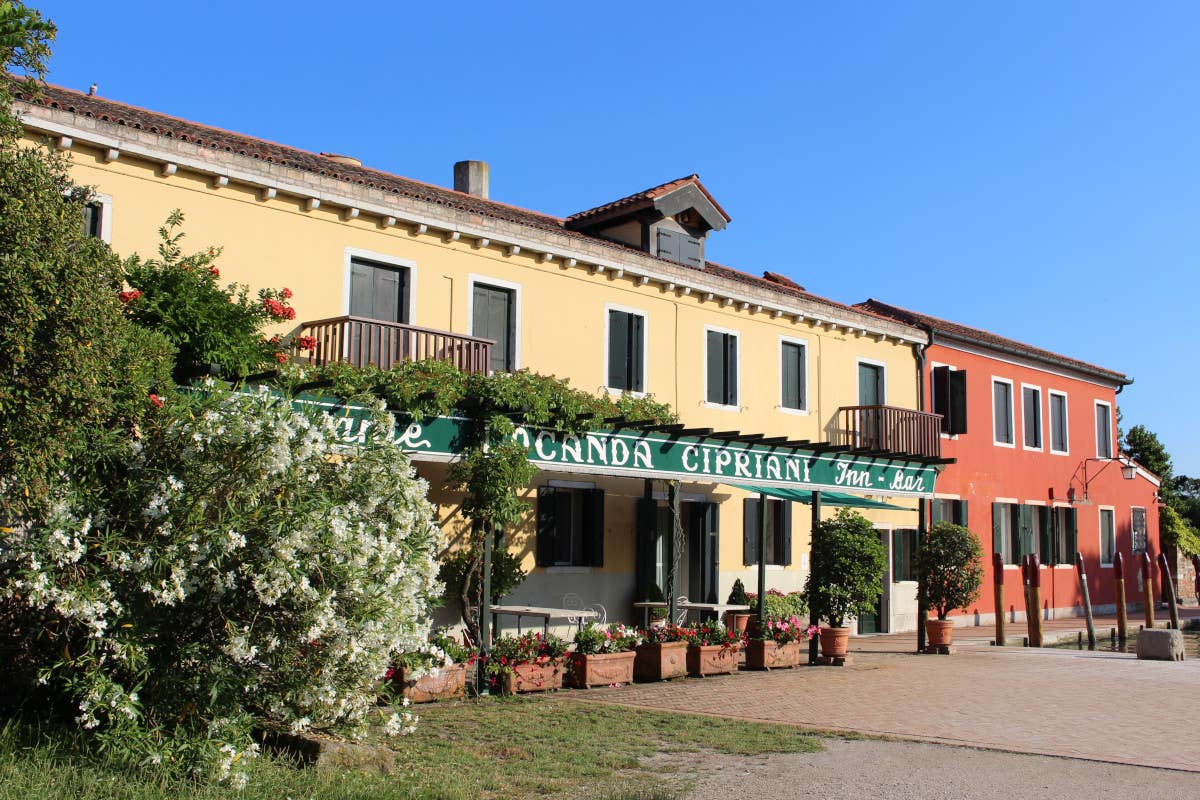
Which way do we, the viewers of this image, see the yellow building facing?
facing the viewer and to the right of the viewer

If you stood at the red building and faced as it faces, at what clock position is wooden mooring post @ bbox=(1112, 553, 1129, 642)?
The wooden mooring post is roughly at 1 o'clock from the red building.

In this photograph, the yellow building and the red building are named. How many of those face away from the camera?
0

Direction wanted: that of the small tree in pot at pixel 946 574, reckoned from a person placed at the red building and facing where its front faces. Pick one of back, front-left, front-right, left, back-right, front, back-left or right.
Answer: front-right

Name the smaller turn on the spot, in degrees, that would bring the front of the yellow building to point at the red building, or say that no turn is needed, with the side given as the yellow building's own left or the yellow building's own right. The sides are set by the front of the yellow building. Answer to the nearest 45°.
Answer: approximately 90° to the yellow building's own left

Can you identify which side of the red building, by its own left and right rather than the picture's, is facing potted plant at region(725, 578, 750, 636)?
right

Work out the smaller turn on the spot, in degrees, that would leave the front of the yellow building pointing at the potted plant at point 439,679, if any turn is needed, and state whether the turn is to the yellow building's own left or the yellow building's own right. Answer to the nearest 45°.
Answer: approximately 45° to the yellow building's own right

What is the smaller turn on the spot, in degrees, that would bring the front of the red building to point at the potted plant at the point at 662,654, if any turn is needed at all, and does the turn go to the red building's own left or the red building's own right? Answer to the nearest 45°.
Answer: approximately 45° to the red building's own right
